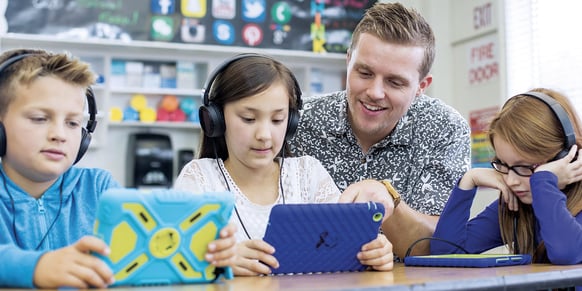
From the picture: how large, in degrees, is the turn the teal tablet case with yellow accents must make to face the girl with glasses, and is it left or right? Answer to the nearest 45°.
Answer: approximately 45° to its right

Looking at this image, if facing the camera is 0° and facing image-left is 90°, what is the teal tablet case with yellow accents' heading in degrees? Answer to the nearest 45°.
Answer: approximately 180°

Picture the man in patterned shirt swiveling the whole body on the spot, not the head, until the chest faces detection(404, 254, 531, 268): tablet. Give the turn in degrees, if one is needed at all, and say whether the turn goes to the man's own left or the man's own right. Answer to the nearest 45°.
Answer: approximately 45° to the man's own left

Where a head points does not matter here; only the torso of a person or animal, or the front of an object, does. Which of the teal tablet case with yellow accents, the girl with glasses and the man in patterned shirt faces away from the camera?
the teal tablet case with yellow accents

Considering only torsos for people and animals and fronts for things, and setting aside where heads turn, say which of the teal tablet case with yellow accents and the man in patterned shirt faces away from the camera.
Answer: the teal tablet case with yellow accents

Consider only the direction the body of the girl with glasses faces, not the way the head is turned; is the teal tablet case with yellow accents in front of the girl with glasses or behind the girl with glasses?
in front

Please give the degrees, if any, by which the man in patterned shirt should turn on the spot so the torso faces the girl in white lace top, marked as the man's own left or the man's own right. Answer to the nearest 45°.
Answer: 0° — they already face them
